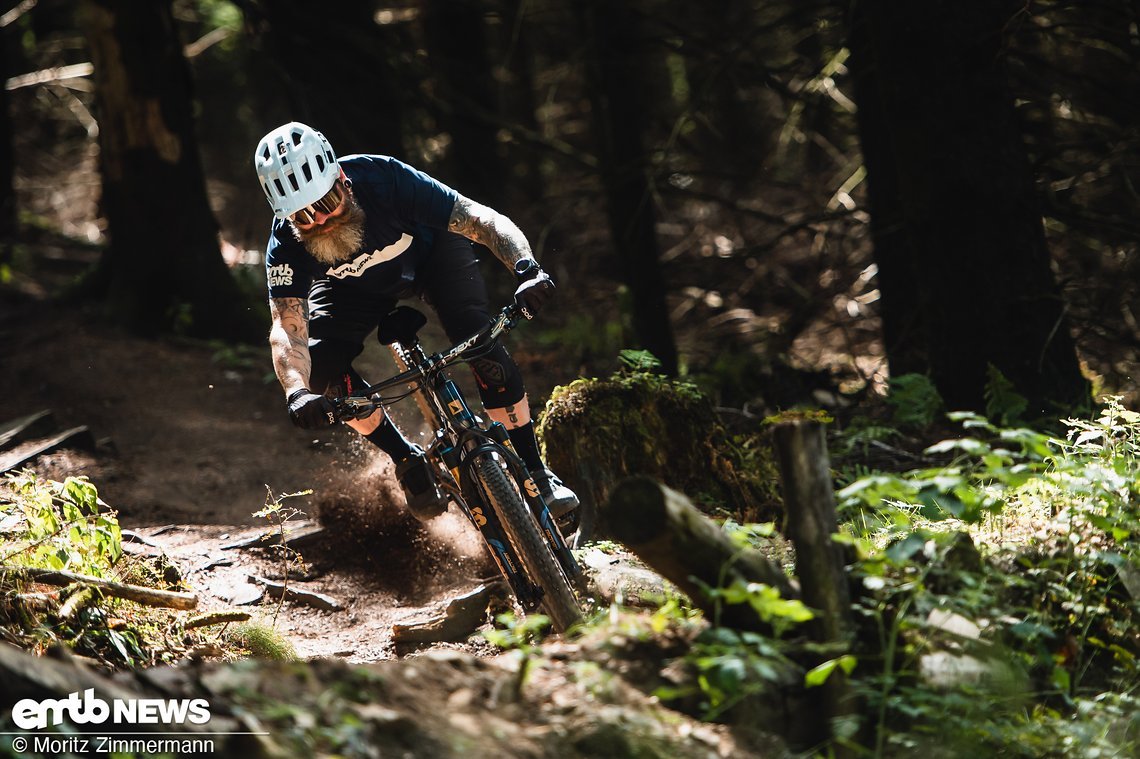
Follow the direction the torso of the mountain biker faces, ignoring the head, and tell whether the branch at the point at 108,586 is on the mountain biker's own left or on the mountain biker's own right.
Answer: on the mountain biker's own right

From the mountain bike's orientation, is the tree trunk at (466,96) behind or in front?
behind

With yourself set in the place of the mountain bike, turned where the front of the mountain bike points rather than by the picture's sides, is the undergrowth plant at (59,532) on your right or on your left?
on your right

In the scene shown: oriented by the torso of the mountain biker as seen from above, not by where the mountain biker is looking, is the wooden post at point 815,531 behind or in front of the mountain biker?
in front

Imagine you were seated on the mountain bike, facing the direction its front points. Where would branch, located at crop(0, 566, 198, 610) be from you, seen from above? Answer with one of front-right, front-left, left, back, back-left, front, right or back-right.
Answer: right

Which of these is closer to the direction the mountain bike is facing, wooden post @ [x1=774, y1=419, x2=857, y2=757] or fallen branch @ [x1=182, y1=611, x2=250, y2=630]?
the wooden post

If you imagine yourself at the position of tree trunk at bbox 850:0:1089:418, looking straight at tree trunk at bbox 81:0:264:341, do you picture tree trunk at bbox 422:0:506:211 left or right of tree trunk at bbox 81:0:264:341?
right

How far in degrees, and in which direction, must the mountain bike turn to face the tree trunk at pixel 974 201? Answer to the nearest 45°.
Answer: approximately 135° to its left

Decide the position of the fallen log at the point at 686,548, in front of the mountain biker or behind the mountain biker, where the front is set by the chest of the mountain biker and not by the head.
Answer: in front

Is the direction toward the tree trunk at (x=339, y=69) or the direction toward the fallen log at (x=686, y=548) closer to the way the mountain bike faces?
the fallen log

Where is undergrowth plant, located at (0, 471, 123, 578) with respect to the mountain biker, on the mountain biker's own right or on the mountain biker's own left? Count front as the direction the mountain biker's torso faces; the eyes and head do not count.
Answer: on the mountain biker's own right

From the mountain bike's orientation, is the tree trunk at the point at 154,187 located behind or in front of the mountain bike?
behind

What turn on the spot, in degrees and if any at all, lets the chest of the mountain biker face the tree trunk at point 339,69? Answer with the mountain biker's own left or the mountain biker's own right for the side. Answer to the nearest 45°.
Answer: approximately 180°

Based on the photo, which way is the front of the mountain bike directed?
toward the camera

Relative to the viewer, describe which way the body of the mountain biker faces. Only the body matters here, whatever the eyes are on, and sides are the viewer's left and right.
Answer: facing the viewer
